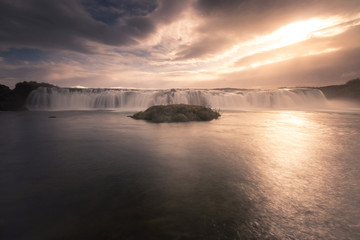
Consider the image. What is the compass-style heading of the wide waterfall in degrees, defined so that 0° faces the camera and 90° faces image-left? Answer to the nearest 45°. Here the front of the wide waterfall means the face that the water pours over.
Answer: approximately 0°

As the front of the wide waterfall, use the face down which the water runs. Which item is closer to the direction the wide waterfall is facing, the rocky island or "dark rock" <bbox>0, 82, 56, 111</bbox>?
the rocky island

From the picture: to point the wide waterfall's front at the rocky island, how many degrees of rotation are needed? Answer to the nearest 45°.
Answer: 0° — it already faces it

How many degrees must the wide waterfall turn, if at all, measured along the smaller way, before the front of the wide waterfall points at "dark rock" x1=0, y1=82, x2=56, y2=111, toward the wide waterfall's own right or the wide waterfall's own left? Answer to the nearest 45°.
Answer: approximately 90° to the wide waterfall's own right
